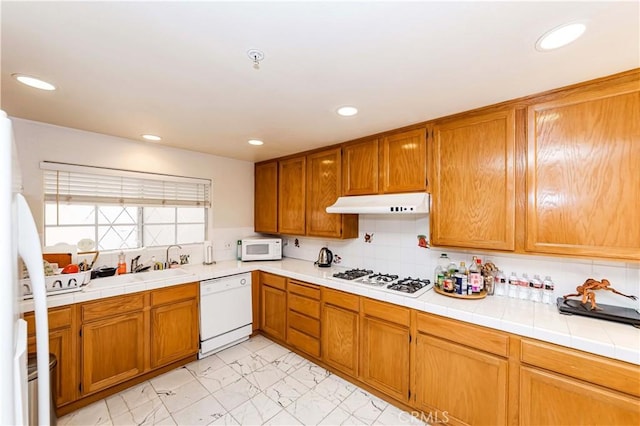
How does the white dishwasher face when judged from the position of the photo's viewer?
facing the viewer and to the right of the viewer

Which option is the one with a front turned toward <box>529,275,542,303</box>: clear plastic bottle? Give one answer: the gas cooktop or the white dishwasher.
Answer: the white dishwasher

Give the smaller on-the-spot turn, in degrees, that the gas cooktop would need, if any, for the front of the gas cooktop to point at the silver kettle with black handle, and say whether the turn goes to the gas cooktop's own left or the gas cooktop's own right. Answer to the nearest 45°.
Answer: approximately 90° to the gas cooktop's own right

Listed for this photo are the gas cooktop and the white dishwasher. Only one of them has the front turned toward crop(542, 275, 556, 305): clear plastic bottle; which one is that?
the white dishwasher

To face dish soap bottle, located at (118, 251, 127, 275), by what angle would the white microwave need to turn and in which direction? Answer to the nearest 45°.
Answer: approximately 90° to its right

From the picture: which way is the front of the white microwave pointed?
toward the camera

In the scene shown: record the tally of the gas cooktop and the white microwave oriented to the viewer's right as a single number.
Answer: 0

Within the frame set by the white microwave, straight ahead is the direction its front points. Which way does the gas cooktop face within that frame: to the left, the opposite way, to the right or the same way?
to the right

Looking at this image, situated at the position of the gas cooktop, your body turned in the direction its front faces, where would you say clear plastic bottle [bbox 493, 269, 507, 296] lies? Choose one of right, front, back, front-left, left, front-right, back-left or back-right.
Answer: back-left

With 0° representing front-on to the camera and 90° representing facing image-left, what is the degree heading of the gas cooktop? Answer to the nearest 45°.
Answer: approximately 45°

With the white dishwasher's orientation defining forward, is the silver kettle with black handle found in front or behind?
in front

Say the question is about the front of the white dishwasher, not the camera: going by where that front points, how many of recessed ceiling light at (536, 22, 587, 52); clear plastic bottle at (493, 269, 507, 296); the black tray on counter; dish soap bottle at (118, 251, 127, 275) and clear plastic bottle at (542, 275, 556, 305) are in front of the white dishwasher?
4

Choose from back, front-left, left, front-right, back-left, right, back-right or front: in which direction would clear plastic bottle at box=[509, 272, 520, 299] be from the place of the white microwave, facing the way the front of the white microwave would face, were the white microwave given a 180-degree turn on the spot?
back-right
